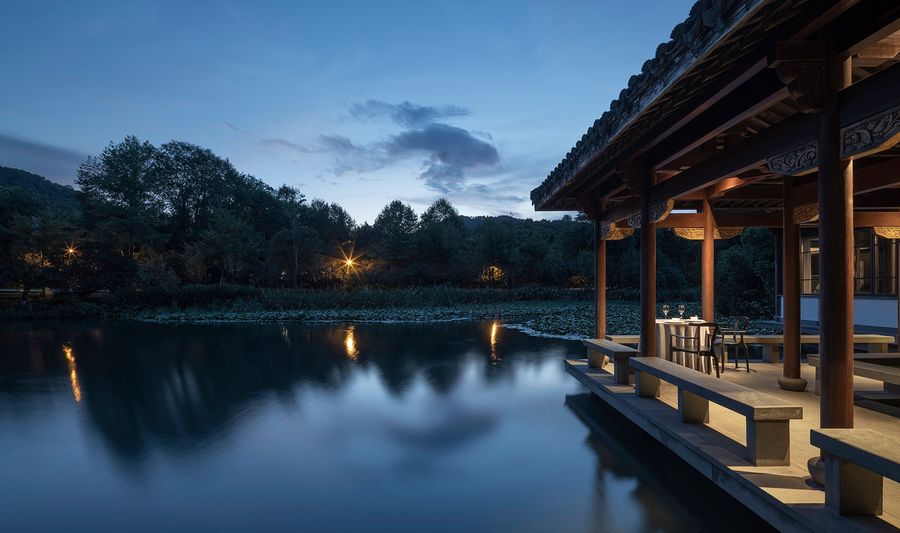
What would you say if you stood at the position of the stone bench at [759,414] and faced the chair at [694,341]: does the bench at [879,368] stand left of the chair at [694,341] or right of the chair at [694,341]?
right

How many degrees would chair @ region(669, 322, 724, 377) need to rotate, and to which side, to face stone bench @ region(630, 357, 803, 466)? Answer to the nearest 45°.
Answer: approximately 135° to its left

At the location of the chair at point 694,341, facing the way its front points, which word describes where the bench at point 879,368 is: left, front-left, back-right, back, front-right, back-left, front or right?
back

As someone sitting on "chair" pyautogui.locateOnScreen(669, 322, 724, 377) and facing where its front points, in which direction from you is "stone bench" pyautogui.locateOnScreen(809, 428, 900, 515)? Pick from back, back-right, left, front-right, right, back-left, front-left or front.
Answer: back-left

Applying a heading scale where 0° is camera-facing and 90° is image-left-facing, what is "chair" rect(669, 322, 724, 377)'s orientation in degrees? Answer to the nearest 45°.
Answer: approximately 135°
